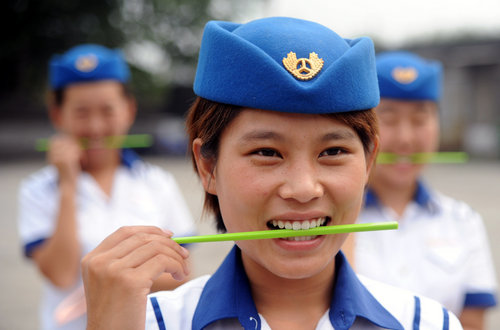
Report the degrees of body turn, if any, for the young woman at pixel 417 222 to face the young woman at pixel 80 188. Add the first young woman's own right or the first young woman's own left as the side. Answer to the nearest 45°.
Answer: approximately 90° to the first young woman's own right

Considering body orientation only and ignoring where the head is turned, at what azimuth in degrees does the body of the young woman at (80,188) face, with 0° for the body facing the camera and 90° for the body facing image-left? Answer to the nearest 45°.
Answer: approximately 0°

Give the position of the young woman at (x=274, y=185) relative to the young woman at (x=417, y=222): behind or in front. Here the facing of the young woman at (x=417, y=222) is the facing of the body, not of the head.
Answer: in front

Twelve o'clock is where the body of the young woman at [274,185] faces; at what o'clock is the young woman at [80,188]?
the young woman at [80,188] is roughly at 5 o'clock from the young woman at [274,185].

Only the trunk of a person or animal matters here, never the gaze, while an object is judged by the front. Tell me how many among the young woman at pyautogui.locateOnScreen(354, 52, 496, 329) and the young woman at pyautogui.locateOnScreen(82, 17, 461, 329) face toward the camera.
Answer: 2

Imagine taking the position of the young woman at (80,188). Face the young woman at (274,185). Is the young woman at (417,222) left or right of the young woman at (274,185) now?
left

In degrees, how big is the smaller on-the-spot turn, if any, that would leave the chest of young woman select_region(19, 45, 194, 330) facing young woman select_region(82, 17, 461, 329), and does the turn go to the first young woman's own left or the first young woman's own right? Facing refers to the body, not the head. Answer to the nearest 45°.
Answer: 0° — they already face them

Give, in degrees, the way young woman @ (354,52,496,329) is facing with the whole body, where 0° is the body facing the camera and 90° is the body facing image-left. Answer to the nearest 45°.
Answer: approximately 0°

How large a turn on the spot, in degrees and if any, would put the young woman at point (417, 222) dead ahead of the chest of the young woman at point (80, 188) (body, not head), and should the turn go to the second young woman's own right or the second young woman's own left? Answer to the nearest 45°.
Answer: approximately 45° to the second young woman's own left

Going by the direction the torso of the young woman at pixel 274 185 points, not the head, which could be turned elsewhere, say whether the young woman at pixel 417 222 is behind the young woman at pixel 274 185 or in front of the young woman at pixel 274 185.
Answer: behind
